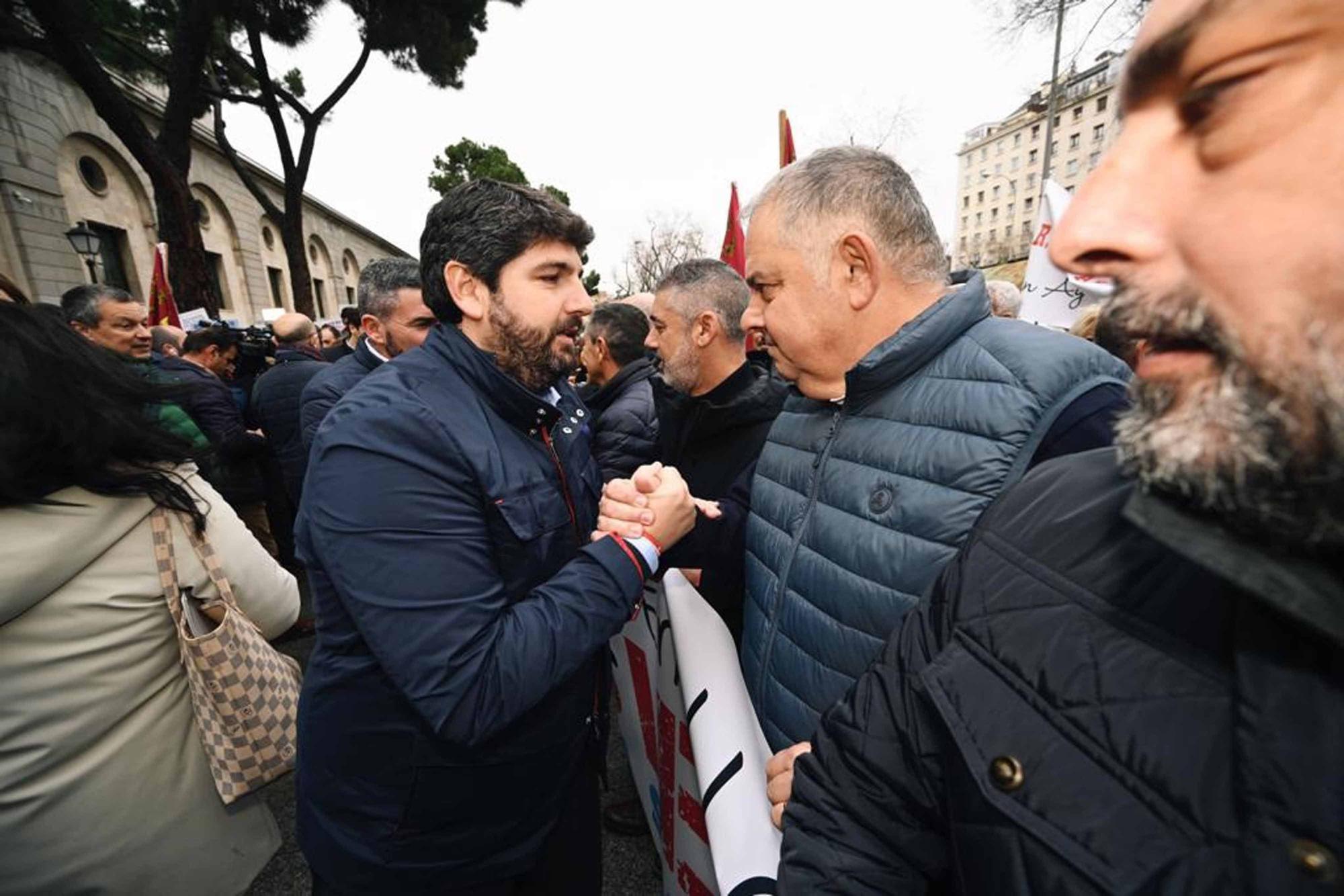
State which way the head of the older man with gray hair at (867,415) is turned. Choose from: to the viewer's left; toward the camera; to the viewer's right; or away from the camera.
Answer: to the viewer's left

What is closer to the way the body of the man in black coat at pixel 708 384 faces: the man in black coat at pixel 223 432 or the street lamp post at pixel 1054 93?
the man in black coat

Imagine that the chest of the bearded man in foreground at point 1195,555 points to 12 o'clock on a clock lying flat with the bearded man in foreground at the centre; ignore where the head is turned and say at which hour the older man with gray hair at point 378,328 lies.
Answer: The older man with gray hair is roughly at 2 o'clock from the bearded man in foreground.

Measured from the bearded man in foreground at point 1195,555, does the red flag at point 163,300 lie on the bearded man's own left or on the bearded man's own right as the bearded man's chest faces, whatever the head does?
on the bearded man's own right

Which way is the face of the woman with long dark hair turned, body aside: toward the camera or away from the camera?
away from the camera

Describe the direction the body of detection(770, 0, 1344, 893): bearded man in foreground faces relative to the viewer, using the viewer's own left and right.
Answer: facing the viewer and to the left of the viewer

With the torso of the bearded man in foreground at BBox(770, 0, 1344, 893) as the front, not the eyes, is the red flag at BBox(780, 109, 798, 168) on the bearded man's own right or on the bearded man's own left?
on the bearded man's own right

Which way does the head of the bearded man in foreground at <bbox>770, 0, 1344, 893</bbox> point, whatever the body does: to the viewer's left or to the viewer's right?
to the viewer's left

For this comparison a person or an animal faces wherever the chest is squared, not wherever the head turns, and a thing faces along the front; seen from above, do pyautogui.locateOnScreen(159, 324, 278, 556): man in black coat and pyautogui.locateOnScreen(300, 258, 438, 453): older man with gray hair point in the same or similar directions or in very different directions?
same or similar directions
